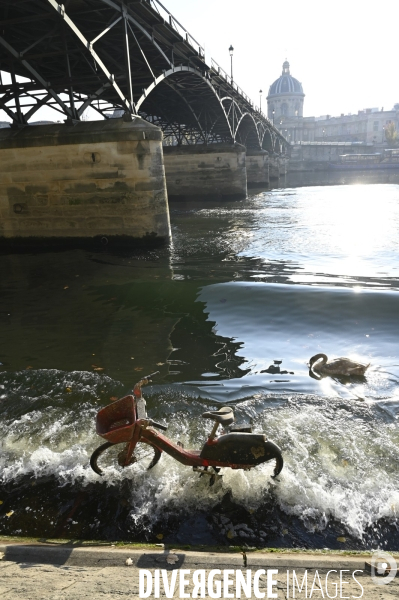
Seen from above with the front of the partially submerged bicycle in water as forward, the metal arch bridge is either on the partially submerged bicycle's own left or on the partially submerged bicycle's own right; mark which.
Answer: on the partially submerged bicycle's own right

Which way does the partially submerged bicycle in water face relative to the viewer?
to the viewer's left
